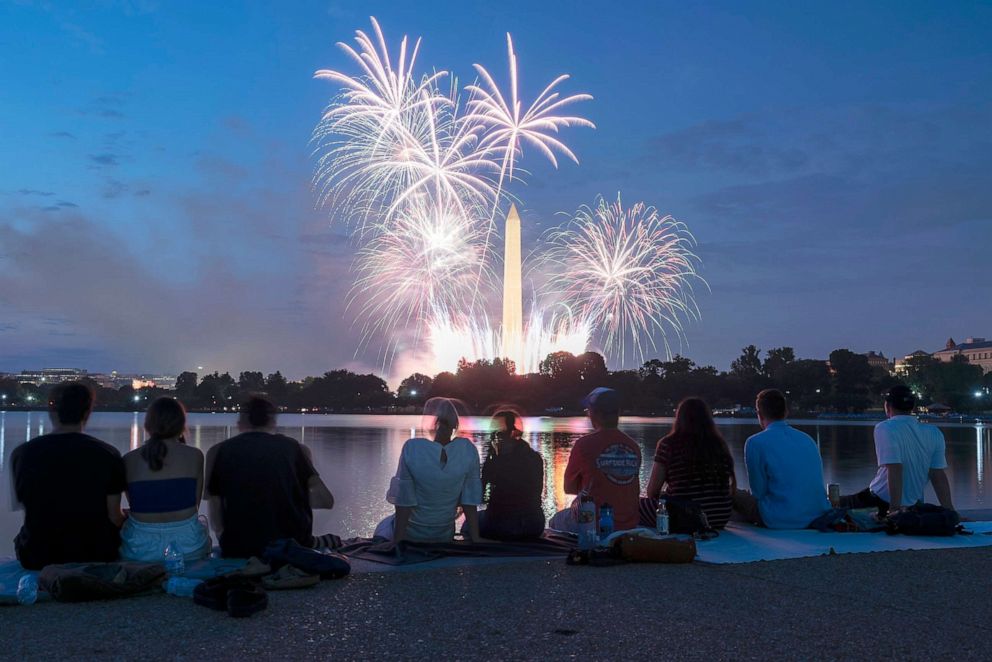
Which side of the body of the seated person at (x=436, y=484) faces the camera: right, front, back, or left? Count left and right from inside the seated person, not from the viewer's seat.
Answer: back

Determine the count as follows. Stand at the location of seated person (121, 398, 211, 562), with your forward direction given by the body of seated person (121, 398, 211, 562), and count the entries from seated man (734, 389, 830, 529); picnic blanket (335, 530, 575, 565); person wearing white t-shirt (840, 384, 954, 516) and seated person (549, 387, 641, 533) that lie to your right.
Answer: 4

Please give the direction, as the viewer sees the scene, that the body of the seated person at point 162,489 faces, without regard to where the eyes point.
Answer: away from the camera

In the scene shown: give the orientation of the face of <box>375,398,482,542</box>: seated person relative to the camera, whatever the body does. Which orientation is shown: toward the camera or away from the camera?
away from the camera

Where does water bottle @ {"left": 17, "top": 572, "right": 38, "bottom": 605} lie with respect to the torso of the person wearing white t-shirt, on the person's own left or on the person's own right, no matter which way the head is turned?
on the person's own left

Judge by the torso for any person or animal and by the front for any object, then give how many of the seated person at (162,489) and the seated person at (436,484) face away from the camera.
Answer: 2

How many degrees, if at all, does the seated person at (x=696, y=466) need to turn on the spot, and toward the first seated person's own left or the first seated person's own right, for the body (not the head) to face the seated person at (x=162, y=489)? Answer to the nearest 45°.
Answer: approximately 135° to the first seated person's own left

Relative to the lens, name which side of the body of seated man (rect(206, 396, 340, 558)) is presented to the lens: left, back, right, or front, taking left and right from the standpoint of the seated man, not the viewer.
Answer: back

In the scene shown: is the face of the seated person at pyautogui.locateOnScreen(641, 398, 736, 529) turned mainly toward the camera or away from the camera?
away from the camera

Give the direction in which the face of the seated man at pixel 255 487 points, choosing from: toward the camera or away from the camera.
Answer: away from the camera

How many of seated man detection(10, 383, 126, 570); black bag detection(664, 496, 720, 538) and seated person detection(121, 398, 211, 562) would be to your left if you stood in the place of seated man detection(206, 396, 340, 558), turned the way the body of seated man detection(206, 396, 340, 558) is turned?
2

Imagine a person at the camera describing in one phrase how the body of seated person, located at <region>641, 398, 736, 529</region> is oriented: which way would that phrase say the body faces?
away from the camera

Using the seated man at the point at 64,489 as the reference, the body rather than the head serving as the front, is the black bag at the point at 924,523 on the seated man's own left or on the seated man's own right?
on the seated man's own right

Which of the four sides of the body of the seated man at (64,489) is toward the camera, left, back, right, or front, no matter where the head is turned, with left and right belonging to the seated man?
back
